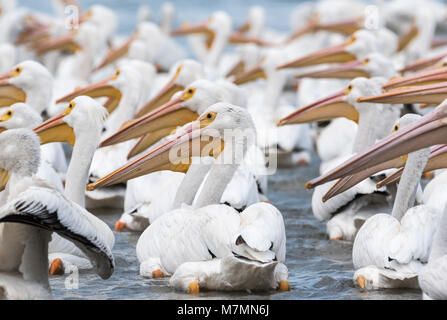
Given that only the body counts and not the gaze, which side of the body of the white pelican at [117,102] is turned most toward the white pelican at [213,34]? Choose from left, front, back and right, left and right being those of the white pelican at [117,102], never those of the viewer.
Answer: right

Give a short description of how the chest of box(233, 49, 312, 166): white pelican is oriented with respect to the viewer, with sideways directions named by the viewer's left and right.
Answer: facing to the left of the viewer

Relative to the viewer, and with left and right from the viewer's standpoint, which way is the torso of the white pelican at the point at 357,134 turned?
facing to the left of the viewer

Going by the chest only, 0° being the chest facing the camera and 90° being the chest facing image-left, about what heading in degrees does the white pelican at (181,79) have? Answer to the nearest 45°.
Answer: approximately 90°

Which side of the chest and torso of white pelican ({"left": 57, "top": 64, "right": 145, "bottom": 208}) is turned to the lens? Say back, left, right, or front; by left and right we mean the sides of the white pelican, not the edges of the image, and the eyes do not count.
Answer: left

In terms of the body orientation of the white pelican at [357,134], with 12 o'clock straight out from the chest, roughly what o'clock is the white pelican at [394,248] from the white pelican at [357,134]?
the white pelican at [394,248] is roughly at 9 o'clock from the white pelican at [357,134].

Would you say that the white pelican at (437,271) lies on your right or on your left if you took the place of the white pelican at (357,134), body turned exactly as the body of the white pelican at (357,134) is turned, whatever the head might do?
on your left

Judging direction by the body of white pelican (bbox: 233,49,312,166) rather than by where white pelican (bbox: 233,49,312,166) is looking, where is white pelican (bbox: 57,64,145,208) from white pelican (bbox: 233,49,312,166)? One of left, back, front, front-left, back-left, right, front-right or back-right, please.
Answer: front-left

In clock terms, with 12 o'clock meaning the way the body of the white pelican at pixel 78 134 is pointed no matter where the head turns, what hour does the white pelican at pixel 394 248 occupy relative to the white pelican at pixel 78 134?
the white pelican at pixel 394 248 is roughly at 7 o'clock from the white pelican at pixel 78 134.

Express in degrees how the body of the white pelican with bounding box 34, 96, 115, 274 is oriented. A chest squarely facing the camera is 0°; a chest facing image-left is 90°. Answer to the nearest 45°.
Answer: approximately 90°
